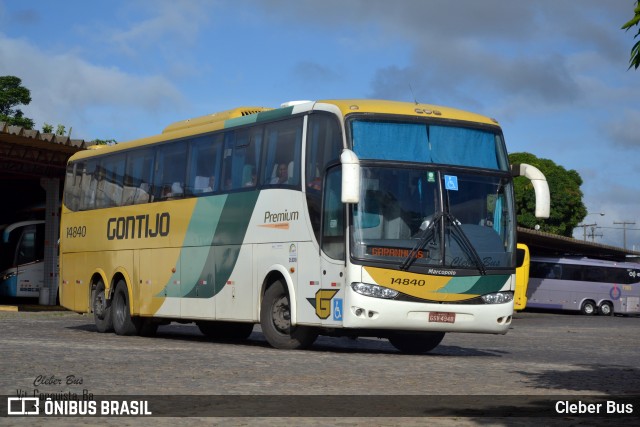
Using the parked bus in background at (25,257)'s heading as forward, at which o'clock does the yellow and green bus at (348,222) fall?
The yellow and green bus is roughly at 10 o'clock from the parked bus in background.

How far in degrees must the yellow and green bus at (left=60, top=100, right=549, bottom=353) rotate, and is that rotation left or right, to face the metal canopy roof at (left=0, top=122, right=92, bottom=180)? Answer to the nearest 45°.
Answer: approximately 180°

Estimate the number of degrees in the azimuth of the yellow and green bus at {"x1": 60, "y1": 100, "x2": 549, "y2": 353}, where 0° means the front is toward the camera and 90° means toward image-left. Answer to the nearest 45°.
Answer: approximately 315°

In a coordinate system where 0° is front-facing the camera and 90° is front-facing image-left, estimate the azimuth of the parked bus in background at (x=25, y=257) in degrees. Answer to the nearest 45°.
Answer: approximately 45°

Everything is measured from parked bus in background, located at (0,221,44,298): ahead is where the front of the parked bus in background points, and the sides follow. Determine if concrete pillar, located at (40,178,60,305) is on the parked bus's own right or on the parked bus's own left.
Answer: on the parked bus's own left

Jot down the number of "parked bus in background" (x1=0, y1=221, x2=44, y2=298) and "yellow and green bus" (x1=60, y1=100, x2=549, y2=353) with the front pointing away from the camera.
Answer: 0
